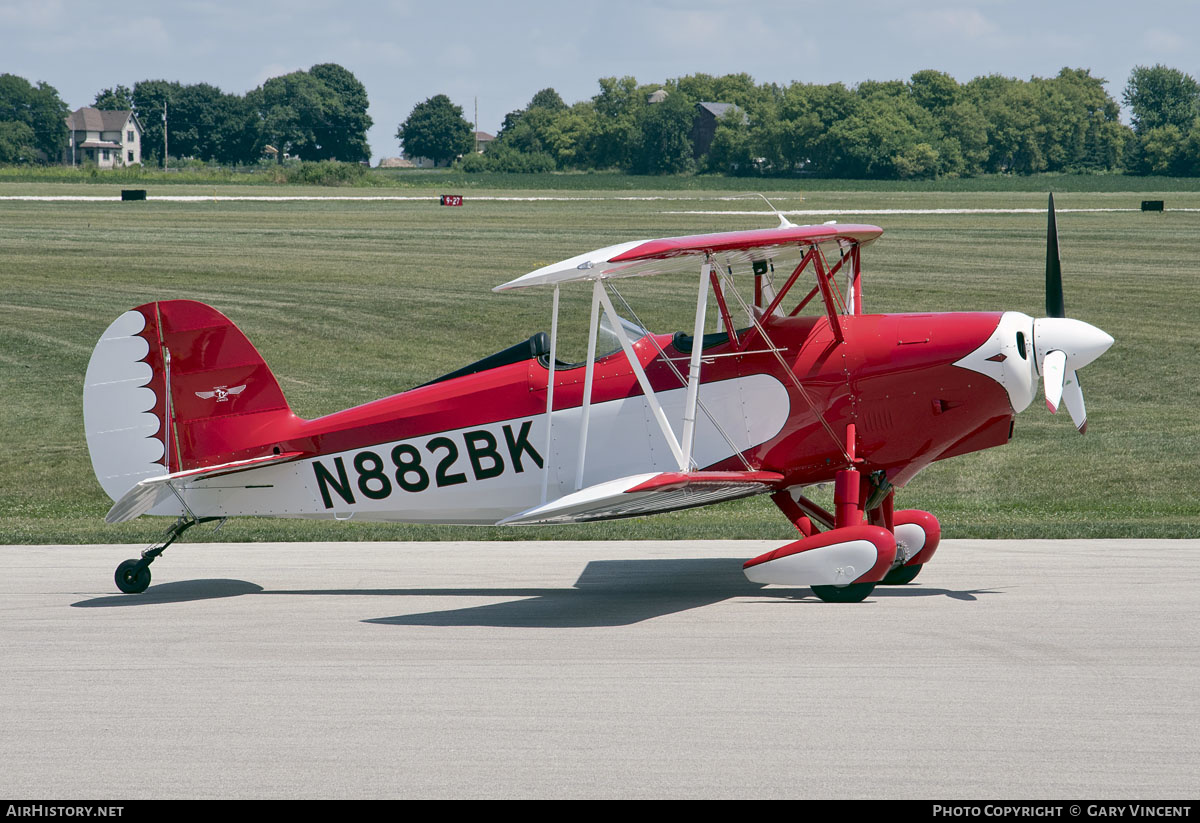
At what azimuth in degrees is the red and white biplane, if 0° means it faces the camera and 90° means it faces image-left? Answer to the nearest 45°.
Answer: approximately 270°
